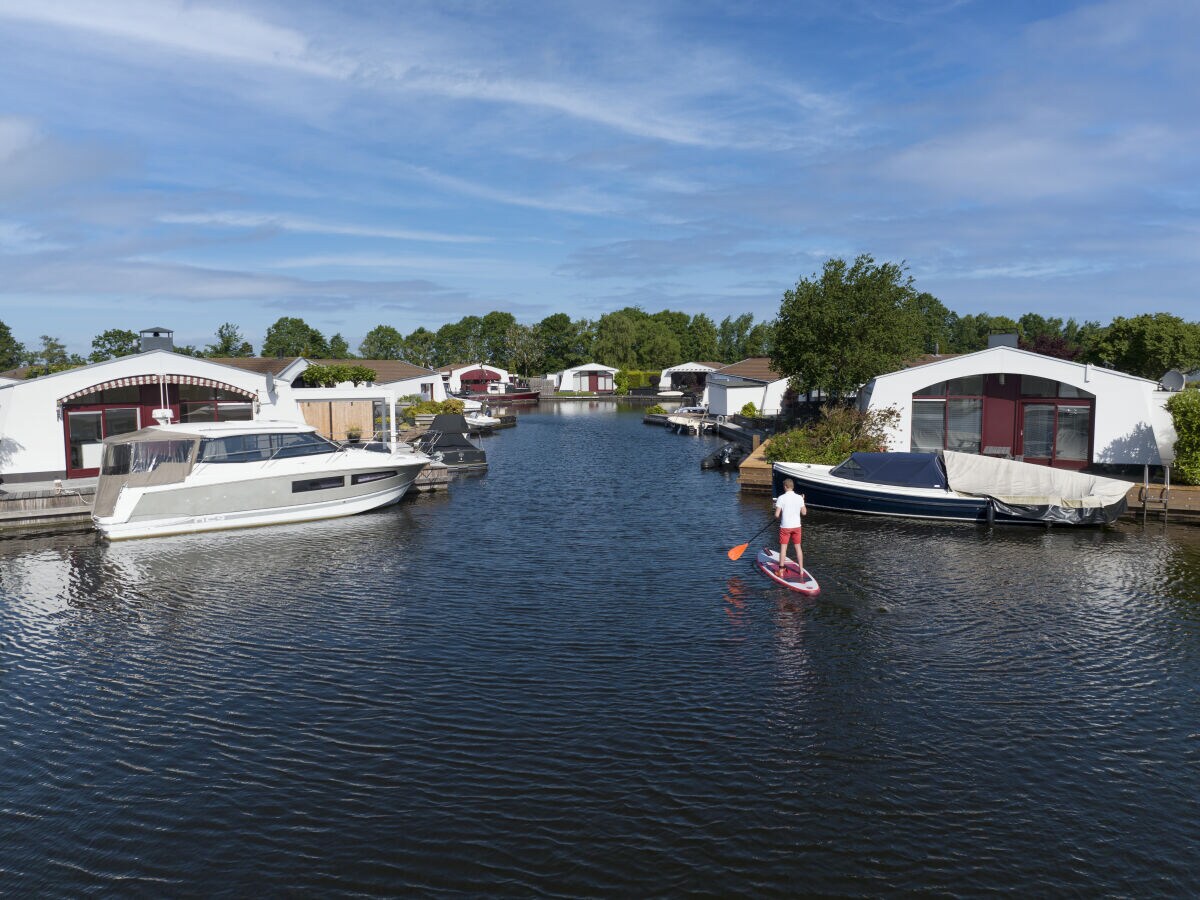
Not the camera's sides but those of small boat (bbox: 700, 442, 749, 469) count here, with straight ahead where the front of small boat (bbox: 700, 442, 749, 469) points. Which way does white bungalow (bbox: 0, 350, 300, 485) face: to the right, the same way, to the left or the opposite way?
to the left

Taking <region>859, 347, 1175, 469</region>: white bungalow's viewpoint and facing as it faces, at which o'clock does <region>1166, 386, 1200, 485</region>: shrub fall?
The shrub is roughly at 10 o'clock from the white bungalow.

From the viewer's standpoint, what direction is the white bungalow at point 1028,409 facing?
toward the camera

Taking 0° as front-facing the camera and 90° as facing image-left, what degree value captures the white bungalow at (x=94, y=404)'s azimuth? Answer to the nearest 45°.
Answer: approximately 0°

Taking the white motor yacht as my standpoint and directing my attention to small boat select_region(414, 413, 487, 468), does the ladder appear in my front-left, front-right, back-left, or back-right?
front-right

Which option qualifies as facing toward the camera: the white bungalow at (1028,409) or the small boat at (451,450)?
the white bungalow

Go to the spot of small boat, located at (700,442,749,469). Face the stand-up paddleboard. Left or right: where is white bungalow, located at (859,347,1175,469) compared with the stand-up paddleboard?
left

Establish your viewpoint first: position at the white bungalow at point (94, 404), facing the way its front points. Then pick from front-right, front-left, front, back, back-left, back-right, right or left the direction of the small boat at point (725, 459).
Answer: left

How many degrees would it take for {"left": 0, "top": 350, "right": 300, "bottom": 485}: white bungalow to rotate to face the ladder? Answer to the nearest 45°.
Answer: approximately 45° to its left

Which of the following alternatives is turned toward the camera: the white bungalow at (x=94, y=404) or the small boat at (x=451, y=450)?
the white bungalow

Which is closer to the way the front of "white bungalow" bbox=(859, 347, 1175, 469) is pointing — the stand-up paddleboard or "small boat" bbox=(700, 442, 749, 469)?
the stand-up paddleboard

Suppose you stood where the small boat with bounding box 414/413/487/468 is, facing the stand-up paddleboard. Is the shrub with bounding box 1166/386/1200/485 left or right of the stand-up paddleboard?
left

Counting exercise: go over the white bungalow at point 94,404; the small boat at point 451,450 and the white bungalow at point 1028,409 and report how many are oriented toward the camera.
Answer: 2
